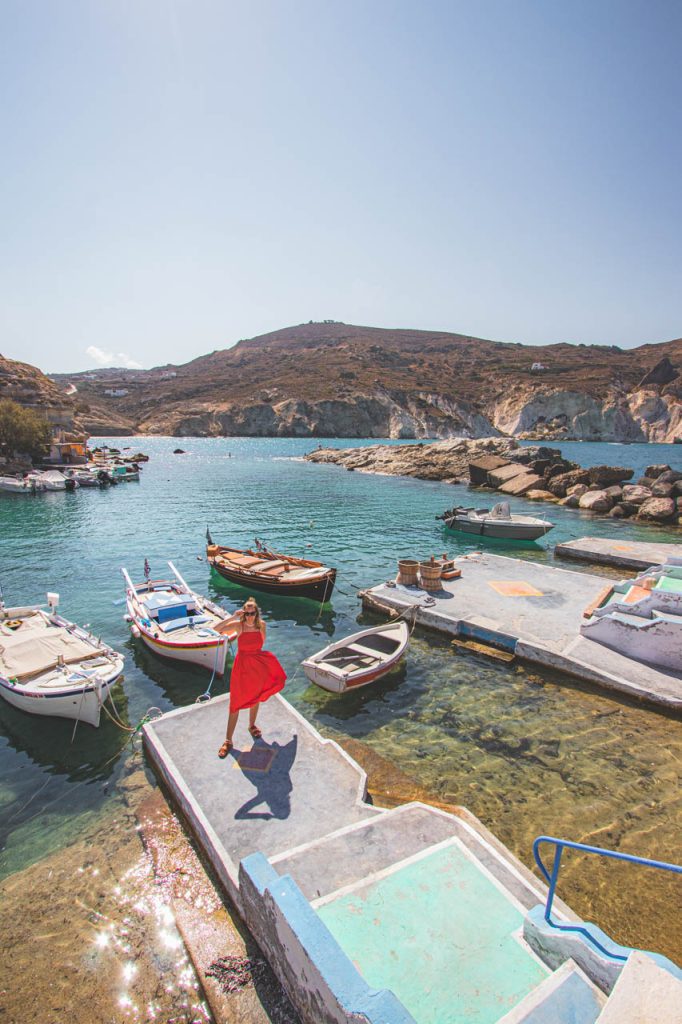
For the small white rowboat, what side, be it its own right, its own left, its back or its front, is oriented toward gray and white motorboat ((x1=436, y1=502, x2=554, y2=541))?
front

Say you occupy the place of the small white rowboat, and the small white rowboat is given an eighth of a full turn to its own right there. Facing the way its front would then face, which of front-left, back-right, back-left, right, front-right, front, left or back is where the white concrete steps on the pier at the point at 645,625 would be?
front

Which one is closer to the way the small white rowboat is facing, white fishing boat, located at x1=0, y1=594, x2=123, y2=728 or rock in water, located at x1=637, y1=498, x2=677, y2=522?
the rock in water

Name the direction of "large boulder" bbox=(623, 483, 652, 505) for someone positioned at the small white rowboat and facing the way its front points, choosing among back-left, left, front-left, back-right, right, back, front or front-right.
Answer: front

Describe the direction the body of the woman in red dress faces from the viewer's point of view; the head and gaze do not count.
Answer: toward the camera

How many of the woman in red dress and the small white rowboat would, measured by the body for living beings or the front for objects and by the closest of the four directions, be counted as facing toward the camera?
1

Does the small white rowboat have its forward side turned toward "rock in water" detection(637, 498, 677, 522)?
yes
